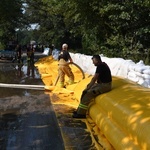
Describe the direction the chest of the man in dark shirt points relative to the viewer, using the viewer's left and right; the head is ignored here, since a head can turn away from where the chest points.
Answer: facing to the left of the viewer
